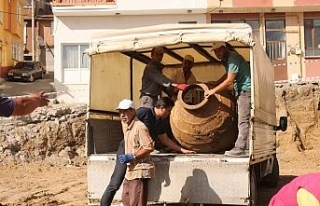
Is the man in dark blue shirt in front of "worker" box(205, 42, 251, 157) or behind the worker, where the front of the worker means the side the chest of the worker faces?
in front

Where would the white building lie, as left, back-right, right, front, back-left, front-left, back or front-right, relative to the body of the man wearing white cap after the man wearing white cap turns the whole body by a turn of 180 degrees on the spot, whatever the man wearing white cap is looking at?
front-left

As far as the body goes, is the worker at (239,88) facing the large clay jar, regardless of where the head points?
yes

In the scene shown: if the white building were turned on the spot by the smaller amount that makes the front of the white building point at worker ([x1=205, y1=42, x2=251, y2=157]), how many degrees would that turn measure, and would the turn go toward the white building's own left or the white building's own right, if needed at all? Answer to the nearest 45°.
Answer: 0° — it already faces them

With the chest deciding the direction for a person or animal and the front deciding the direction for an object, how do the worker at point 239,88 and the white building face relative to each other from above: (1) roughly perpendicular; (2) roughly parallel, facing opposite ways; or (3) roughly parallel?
roughly perpendicular

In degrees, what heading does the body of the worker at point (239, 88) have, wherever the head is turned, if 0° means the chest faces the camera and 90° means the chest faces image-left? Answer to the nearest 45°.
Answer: approximately 90°

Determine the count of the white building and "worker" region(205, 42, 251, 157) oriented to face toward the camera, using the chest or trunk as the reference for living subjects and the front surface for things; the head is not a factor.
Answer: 1

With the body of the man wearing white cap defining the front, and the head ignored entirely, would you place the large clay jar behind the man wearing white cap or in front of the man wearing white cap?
behind

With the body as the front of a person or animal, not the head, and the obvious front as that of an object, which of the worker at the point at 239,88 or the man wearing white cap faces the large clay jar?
the worker

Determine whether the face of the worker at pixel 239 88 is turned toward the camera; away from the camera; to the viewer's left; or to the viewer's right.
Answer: to the viewer's left
